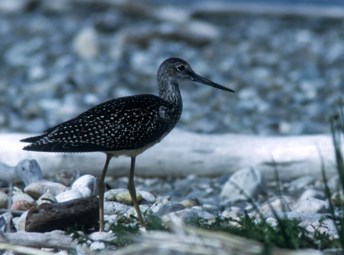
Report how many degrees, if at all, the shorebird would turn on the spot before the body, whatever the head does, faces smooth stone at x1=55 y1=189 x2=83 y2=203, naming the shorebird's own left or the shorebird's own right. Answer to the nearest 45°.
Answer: approximately 135° to the shorebird's own left

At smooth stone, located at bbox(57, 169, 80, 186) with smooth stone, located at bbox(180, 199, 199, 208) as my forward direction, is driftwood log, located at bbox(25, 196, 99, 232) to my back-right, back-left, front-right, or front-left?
front-right

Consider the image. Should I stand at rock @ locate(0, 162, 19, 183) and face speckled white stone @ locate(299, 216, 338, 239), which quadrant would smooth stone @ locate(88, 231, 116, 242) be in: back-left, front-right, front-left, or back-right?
front-right

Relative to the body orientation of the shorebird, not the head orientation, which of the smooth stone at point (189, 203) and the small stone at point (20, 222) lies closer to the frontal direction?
the smooth stone

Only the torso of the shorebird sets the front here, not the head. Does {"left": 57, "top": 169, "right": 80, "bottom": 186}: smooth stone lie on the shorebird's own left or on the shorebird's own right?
on the shorebird's own left

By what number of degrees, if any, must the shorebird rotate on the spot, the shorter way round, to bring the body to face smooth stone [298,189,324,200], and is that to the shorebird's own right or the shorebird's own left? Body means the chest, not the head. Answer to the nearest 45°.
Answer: approximately 45° to the shorebird's own left

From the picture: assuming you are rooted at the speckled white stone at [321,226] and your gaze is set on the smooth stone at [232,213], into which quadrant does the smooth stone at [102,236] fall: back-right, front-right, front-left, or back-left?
front-left

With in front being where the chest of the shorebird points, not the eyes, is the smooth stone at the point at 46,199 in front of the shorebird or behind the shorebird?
behind

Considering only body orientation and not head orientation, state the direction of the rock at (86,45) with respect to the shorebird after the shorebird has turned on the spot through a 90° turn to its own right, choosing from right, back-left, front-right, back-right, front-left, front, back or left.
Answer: back

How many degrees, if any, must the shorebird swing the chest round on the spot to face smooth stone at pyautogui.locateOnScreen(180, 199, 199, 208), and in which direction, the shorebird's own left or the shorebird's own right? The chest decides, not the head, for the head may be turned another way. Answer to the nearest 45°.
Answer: approximately 45° to the shorebird's own left

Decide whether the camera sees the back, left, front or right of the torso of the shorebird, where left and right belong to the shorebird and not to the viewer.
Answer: right

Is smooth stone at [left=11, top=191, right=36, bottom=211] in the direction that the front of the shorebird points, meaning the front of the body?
no

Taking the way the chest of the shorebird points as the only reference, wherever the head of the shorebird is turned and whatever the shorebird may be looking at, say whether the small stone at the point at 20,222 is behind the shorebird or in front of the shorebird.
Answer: behind
